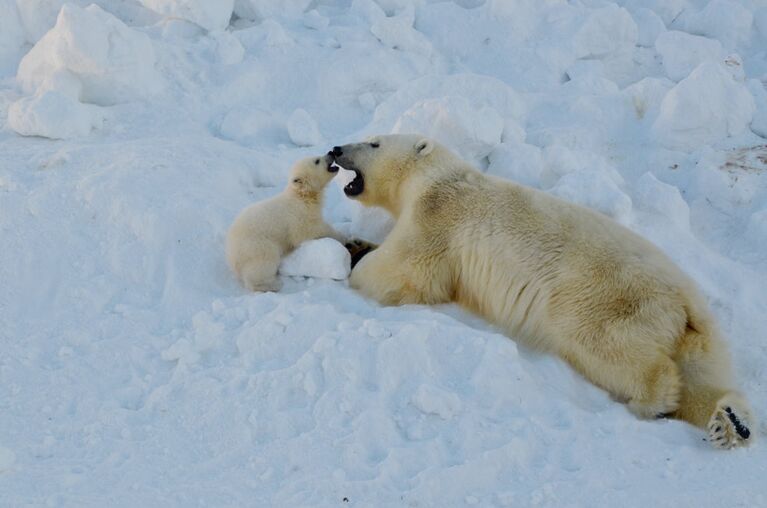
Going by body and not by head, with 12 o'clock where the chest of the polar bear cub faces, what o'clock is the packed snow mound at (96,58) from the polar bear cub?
The packed snow mound is roughly at 8 o'clock from the polar bear cub.

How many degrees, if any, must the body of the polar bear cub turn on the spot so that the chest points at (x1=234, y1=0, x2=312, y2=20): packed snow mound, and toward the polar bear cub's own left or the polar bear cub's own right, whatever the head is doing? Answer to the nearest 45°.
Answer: approximately 90° to the polar bear cub's own left

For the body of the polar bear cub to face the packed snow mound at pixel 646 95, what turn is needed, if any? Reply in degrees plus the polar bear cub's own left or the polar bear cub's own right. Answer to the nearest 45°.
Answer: approximately 45° to the polar bear cub's own left

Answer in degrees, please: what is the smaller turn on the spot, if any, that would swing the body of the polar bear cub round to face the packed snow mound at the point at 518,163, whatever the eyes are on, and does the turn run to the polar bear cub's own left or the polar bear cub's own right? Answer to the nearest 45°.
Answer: approximately 45° to the polar bear cub's own left

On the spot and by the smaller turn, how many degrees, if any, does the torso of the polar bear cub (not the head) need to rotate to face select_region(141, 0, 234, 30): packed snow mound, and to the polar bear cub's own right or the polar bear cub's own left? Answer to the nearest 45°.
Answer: approximately 90° to the polar bear cub's own left

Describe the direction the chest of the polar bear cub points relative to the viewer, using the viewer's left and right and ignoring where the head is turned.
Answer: facing to the right of the viewer

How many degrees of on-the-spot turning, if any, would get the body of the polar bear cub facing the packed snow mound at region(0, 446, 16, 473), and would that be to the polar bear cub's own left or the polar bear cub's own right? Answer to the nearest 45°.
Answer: approximately 135° to the polar bear cub's own right

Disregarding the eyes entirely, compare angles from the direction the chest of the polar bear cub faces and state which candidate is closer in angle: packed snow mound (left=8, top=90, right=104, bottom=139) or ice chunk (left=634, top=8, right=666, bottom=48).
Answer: the ice chunk

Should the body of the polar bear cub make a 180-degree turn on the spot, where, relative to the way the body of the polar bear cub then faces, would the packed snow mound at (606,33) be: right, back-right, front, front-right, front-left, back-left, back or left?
back-right

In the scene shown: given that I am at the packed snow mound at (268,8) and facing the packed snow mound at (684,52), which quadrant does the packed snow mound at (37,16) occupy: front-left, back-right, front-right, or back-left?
back-right

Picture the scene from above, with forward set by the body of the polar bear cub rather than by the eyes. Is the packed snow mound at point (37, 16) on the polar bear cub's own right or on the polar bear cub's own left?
on the polar bear cub's own left

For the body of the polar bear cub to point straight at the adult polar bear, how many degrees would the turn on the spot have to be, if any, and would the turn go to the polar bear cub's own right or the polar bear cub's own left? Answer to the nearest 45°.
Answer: approximately 45° to the polar bear cub's own right

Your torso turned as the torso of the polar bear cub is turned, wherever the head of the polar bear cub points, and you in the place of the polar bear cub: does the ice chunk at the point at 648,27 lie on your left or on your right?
on your left

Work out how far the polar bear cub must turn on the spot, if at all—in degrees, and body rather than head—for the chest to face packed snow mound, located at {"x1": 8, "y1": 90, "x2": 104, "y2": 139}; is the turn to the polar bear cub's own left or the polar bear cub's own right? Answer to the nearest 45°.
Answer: approximately 135° to the polar bear cub's own left

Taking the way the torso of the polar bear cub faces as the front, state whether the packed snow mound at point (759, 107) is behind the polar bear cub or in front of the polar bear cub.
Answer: in front

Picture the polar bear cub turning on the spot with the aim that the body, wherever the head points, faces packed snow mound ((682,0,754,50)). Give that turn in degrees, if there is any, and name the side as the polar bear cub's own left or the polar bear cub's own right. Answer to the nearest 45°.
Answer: approximately 45° to the polar bear cub's own left

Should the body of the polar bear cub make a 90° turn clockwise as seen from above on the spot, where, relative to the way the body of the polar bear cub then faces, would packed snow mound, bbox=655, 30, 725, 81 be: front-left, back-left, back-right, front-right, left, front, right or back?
back-left

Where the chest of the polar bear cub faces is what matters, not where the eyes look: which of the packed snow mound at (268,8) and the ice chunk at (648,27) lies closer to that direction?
the ice chunk
